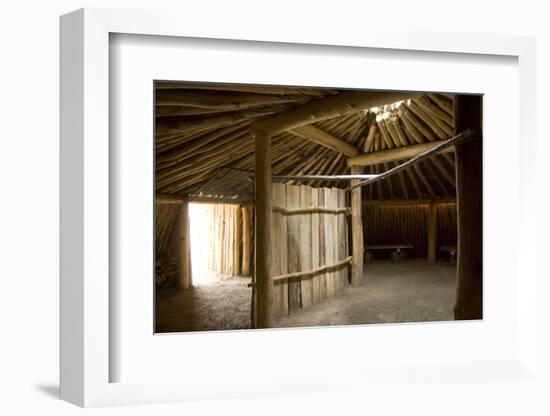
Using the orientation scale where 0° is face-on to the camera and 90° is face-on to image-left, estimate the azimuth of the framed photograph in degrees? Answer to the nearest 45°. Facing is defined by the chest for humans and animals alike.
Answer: approximately 315°
